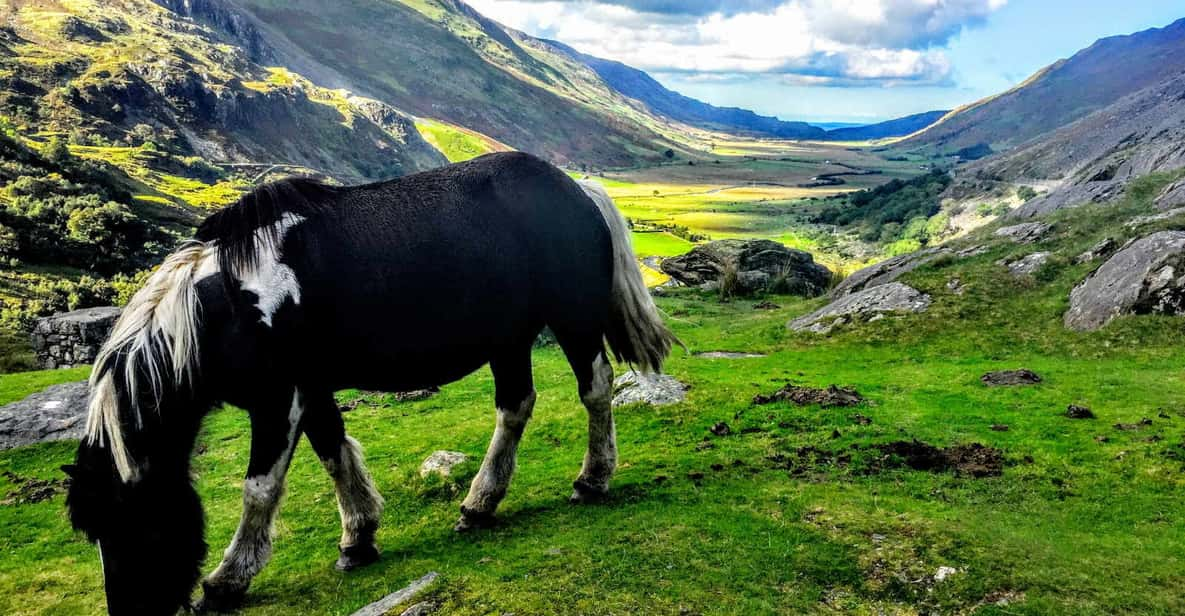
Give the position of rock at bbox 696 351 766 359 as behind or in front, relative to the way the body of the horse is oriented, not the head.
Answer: behind

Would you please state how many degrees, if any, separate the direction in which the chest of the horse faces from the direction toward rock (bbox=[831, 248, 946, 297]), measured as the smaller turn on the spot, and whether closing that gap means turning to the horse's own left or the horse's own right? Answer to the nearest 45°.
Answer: approximately 180°

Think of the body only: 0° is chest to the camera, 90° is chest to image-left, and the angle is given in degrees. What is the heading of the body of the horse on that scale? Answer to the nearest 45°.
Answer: approximately 45°

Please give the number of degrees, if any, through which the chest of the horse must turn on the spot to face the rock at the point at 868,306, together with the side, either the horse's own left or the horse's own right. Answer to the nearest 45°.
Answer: approximately 180°

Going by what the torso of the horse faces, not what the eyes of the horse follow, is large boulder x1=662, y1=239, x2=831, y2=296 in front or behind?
behind

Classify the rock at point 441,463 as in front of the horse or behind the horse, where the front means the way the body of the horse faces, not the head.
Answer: behind

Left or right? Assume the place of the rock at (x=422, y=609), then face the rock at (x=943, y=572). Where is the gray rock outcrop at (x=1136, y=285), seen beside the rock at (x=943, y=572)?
left
